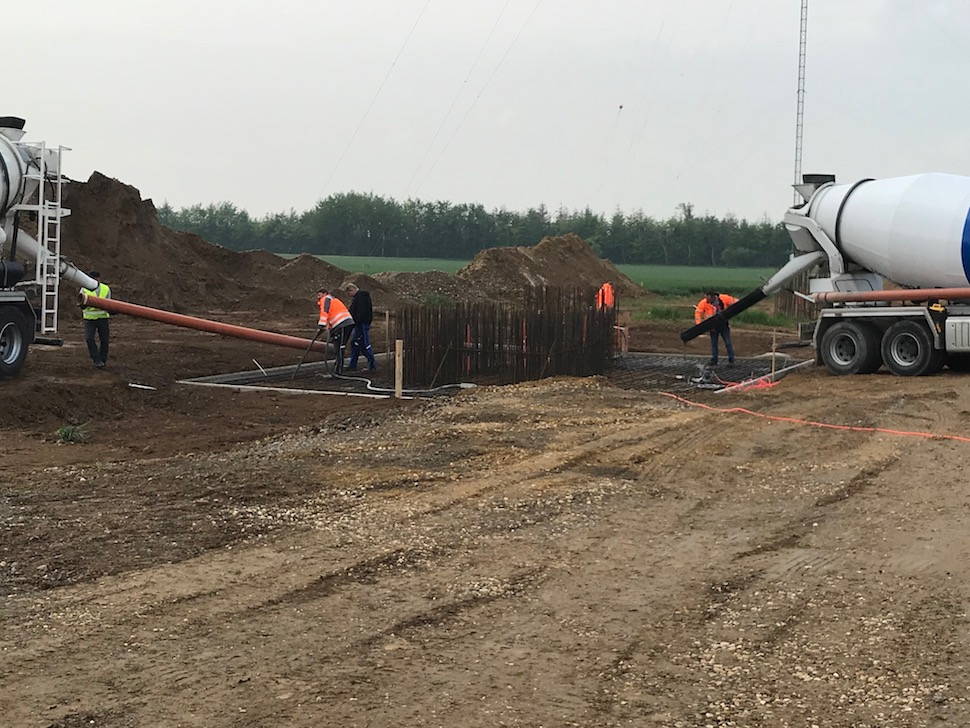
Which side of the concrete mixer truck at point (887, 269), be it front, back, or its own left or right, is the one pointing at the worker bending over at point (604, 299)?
back

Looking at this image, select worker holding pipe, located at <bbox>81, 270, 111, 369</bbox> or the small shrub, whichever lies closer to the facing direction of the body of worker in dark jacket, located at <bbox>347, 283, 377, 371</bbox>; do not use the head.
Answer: the worker holding pipe

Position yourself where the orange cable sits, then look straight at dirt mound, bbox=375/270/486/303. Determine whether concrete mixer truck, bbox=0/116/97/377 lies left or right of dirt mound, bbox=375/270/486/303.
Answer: left

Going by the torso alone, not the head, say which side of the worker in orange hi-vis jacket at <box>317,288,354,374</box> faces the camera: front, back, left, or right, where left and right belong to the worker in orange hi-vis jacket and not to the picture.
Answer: left

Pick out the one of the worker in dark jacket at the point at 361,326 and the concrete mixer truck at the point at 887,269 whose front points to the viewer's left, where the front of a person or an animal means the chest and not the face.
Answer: the worker in dark jacket

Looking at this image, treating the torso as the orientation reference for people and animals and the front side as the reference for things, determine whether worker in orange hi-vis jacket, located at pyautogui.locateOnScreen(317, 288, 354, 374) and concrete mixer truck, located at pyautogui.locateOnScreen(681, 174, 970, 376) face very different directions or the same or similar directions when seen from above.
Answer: very different directions

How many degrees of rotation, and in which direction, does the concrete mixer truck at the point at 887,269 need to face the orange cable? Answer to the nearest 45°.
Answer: approximately 90° to its right

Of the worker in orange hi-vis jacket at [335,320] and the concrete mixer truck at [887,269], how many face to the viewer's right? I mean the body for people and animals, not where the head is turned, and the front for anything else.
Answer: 1

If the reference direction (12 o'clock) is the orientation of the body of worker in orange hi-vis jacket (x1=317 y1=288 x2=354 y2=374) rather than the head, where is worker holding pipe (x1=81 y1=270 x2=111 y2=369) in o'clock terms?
The worker holding pipe is roughly at 12 o'clock from the worker in orange hi-vis jacket.

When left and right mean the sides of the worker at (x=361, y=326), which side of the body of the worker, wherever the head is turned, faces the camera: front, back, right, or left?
left

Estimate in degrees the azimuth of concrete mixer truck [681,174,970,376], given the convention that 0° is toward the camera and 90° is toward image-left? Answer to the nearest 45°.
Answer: approximately 270°
